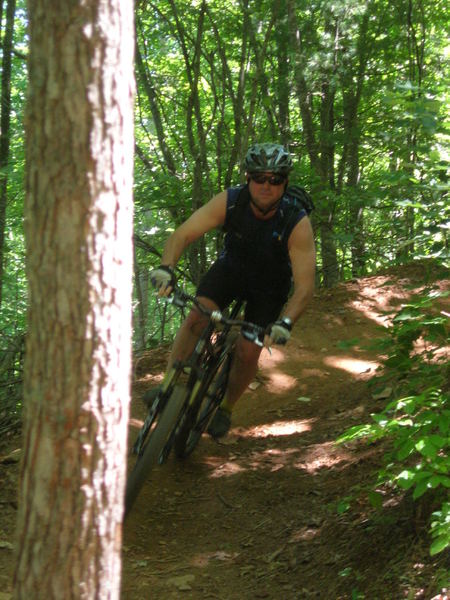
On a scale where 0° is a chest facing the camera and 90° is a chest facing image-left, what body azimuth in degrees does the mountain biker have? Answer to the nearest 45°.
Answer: approximately 0°
